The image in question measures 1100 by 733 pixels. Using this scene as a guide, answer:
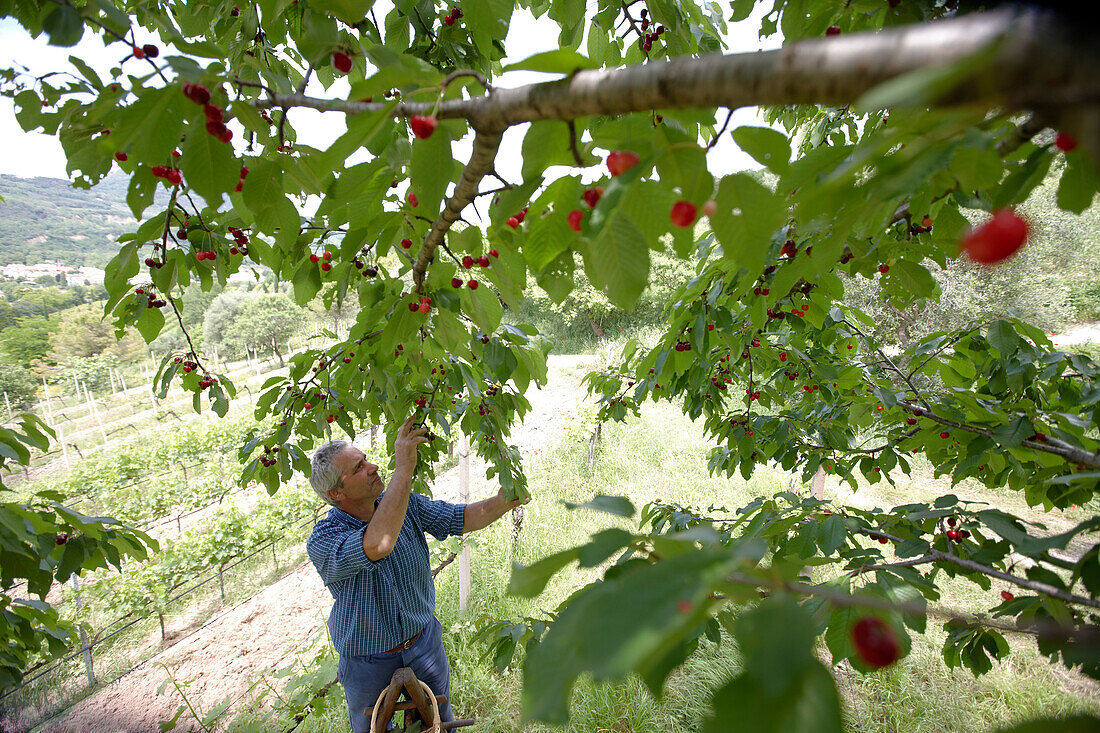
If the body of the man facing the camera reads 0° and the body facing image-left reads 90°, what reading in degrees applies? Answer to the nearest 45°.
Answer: approximately 315°

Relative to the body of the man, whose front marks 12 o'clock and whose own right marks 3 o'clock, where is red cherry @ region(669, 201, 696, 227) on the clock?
The red cherry is roughly at 1 o'clock from the man.

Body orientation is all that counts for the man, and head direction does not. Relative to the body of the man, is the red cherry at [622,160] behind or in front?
in front

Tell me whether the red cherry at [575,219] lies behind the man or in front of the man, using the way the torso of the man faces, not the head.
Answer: in front

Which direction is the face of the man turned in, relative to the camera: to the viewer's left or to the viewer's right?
to the viewer's right
